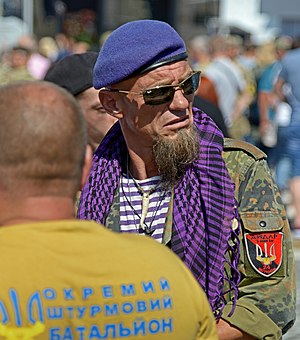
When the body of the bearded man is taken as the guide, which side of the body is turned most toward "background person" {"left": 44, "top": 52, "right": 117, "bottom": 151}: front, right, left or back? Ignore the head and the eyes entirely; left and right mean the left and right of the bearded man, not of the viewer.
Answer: right

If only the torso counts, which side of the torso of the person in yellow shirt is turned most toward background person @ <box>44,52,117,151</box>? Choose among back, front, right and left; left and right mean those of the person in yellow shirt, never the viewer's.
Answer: front

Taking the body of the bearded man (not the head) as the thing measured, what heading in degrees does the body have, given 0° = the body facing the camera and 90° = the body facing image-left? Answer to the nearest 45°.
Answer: approximately 45°

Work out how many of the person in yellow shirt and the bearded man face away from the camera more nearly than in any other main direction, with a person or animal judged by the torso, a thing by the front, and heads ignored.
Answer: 1

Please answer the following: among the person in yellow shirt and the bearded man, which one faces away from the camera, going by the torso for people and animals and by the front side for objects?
the person in yellow shirt

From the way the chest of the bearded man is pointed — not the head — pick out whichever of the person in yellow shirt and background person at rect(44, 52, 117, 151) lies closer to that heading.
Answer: the person in yellow shirt

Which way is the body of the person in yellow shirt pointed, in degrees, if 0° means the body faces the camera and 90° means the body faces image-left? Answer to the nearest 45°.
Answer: approximately 180°

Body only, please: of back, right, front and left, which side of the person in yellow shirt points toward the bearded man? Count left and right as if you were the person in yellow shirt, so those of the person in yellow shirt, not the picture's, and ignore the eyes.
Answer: front
